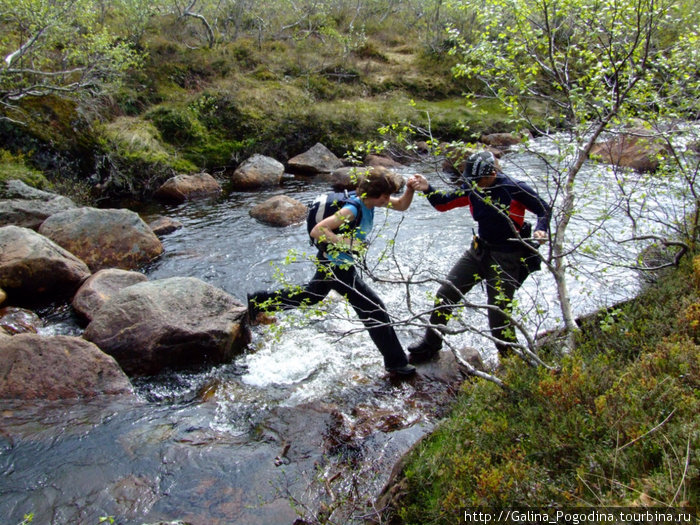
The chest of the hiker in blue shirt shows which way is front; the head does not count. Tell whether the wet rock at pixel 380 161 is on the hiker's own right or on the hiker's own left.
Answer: on the hiker's own left

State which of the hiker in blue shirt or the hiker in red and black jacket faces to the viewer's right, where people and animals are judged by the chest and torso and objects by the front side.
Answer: the hiker in blue shirt

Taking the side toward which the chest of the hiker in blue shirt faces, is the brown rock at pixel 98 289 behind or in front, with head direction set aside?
behind

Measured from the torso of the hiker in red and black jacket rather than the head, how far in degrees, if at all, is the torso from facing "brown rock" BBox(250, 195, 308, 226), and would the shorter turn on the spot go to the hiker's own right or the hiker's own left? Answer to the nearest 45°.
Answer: approximately 90° to the hiker's own right

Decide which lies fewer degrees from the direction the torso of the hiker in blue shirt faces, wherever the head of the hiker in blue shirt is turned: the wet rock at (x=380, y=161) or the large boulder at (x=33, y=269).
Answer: the wet rock

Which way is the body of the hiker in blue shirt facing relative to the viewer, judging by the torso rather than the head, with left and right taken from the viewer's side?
facing to the right of the viewer

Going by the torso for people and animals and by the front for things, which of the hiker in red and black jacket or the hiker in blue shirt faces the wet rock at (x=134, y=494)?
the hiker in red and black jacket

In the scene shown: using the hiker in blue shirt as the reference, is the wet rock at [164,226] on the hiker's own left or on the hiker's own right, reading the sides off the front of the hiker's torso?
on the hiker's own left

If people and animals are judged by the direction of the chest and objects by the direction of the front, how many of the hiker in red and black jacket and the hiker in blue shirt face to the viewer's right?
1

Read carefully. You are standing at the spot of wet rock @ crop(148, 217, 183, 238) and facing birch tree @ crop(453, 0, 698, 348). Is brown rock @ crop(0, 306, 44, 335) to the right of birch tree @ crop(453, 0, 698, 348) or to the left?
right

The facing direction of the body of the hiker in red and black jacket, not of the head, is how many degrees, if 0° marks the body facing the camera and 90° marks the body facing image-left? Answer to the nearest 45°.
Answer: approximately 45°

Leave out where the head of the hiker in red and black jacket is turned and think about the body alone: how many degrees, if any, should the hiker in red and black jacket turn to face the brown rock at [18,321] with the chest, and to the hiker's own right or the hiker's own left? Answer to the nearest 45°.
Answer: approximately 45° to the hiker's own right
